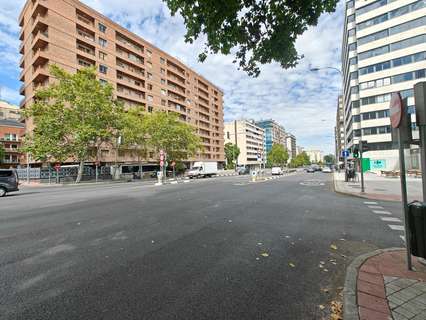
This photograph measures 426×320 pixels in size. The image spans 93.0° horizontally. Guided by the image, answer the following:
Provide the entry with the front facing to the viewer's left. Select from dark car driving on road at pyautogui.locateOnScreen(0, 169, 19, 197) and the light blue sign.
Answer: the dark car driving on road

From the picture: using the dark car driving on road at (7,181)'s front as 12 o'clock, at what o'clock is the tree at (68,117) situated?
The tree is roughly at 4 o'clock from the dark car driving on road.

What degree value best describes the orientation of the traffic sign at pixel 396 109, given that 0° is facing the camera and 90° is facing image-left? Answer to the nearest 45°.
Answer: approximately 90°

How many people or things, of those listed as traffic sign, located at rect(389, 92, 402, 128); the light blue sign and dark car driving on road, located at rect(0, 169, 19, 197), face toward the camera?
1

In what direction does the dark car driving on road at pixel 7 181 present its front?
to the viewer's left

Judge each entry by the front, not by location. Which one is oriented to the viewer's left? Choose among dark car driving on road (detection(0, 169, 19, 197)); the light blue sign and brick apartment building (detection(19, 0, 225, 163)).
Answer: the dark car driving on road

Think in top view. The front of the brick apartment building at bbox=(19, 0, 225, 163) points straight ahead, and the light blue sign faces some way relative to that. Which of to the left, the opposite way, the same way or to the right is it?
to the right

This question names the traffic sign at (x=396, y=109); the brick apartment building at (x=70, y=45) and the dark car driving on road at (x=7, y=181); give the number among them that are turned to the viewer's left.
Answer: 2

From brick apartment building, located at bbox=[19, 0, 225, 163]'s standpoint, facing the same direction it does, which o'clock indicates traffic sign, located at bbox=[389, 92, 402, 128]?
The traffic sign is roughly at 1 o'clock from the brick apartment building.
